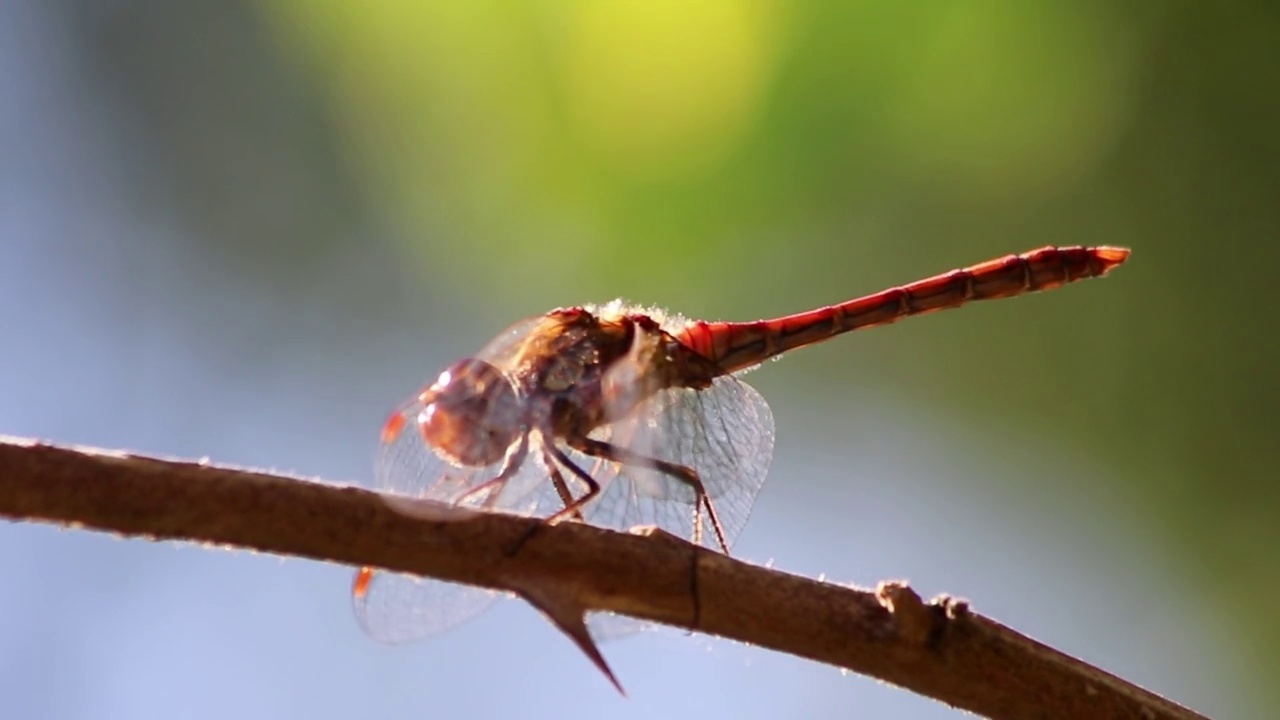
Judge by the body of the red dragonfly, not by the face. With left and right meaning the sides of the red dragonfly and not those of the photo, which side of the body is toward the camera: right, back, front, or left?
left
